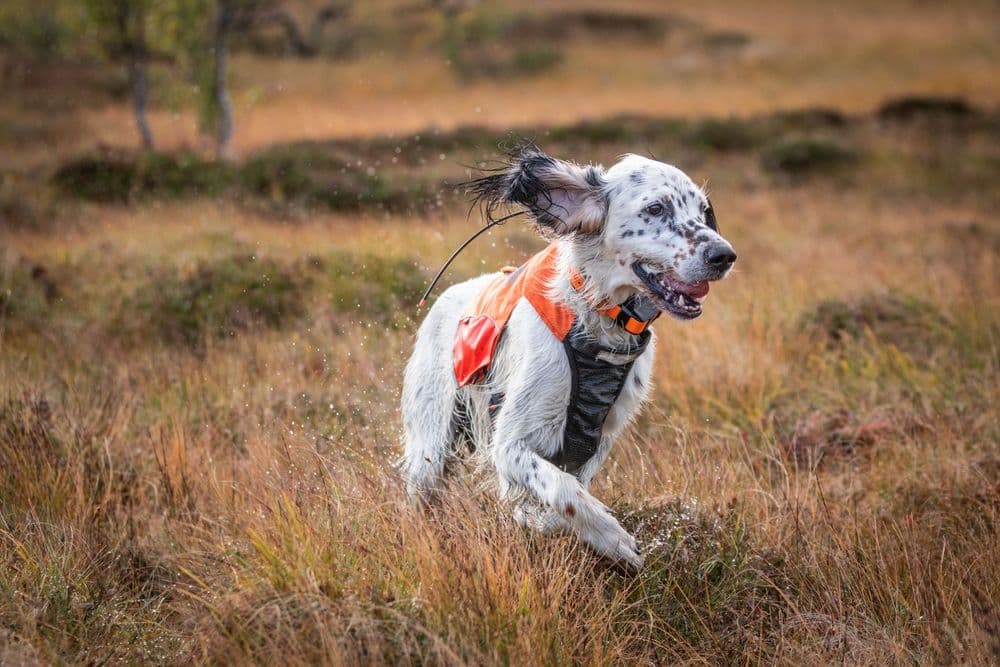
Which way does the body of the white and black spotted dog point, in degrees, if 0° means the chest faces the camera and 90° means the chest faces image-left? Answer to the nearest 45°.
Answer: approximately 315°

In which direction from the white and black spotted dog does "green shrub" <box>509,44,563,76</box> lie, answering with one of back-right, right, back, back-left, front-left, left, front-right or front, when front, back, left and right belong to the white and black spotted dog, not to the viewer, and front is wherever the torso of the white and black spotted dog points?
back-left

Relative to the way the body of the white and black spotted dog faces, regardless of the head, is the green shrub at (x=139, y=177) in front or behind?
behind

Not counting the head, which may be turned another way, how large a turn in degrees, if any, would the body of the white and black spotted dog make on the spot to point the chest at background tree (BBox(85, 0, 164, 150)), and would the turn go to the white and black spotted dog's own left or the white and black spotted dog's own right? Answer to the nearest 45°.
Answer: approximately 180°

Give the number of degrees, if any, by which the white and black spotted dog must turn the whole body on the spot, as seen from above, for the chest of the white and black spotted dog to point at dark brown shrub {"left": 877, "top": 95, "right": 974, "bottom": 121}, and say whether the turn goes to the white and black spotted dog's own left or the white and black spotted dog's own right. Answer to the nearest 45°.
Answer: approximately 135° to the white and black spotted dog's own left

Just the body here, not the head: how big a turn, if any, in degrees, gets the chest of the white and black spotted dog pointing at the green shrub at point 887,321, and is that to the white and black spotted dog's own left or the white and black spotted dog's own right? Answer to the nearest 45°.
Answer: approximately 90° to the white and black spotted dog's own left

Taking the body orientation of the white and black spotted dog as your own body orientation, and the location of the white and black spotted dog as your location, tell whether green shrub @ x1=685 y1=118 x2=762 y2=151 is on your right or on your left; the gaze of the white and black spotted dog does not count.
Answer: on your left

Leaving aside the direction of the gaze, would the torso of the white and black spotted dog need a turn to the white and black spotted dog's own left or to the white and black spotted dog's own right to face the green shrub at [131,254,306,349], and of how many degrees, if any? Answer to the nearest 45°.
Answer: approximately 180°

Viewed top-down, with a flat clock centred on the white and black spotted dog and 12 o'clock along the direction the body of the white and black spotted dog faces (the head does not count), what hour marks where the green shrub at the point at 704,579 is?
The green shrub is roughly at 12 o'clock from the white and black spotted dog.

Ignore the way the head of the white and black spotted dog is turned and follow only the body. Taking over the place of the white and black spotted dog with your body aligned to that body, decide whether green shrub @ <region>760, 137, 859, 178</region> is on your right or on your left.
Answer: on your left

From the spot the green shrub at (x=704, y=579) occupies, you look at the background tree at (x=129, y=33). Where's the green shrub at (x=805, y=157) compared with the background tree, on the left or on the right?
right
